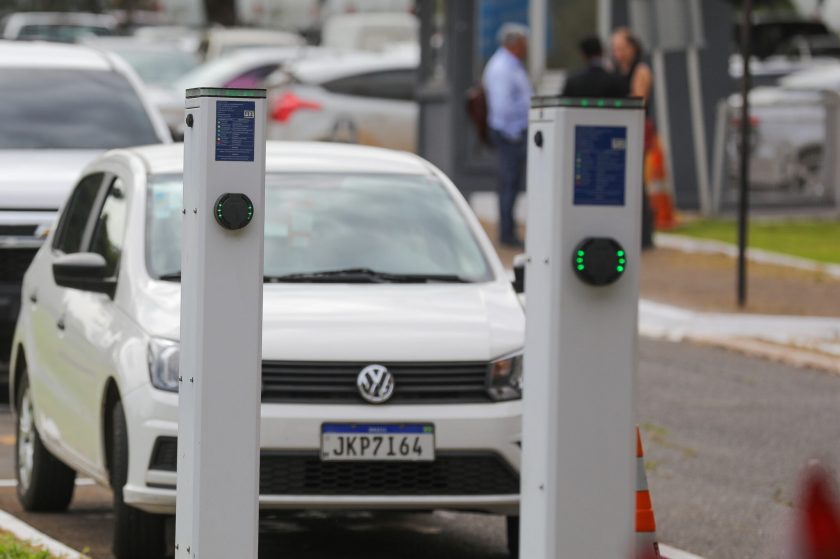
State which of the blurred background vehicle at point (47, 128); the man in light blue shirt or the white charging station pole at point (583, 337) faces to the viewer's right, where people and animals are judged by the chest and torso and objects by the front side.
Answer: the man in light blue shirt

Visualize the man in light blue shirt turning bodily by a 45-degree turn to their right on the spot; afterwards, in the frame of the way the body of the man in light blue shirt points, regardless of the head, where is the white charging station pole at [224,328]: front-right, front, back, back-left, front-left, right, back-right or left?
front-right

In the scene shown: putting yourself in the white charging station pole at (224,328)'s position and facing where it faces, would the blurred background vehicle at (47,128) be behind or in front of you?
behind

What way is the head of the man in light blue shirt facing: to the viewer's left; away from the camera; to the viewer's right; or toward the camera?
to the viewer's right

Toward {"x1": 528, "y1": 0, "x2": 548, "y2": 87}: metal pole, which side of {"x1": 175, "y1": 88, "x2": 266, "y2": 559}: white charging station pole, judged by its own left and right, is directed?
back

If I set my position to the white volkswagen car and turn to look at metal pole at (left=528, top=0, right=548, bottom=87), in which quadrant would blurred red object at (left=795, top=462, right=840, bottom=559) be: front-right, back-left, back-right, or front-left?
back-right

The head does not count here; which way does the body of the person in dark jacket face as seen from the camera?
away from the camera

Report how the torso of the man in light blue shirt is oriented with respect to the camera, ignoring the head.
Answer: to the viewer's right
